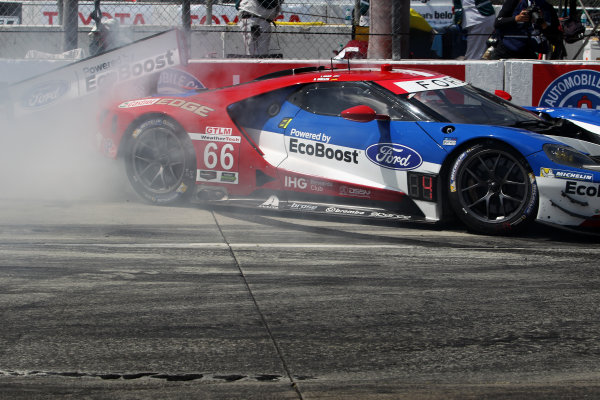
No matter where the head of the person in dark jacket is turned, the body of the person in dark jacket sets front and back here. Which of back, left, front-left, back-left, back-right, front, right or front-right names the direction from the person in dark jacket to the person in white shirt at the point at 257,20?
right

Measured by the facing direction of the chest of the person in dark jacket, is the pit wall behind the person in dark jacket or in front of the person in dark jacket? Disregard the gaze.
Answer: in front

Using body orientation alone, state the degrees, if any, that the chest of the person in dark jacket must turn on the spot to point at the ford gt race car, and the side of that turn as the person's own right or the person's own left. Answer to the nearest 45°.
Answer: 0° — they already face it

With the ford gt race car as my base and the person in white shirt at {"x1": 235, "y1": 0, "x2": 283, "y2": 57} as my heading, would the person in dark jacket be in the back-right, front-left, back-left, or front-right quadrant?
front-right
